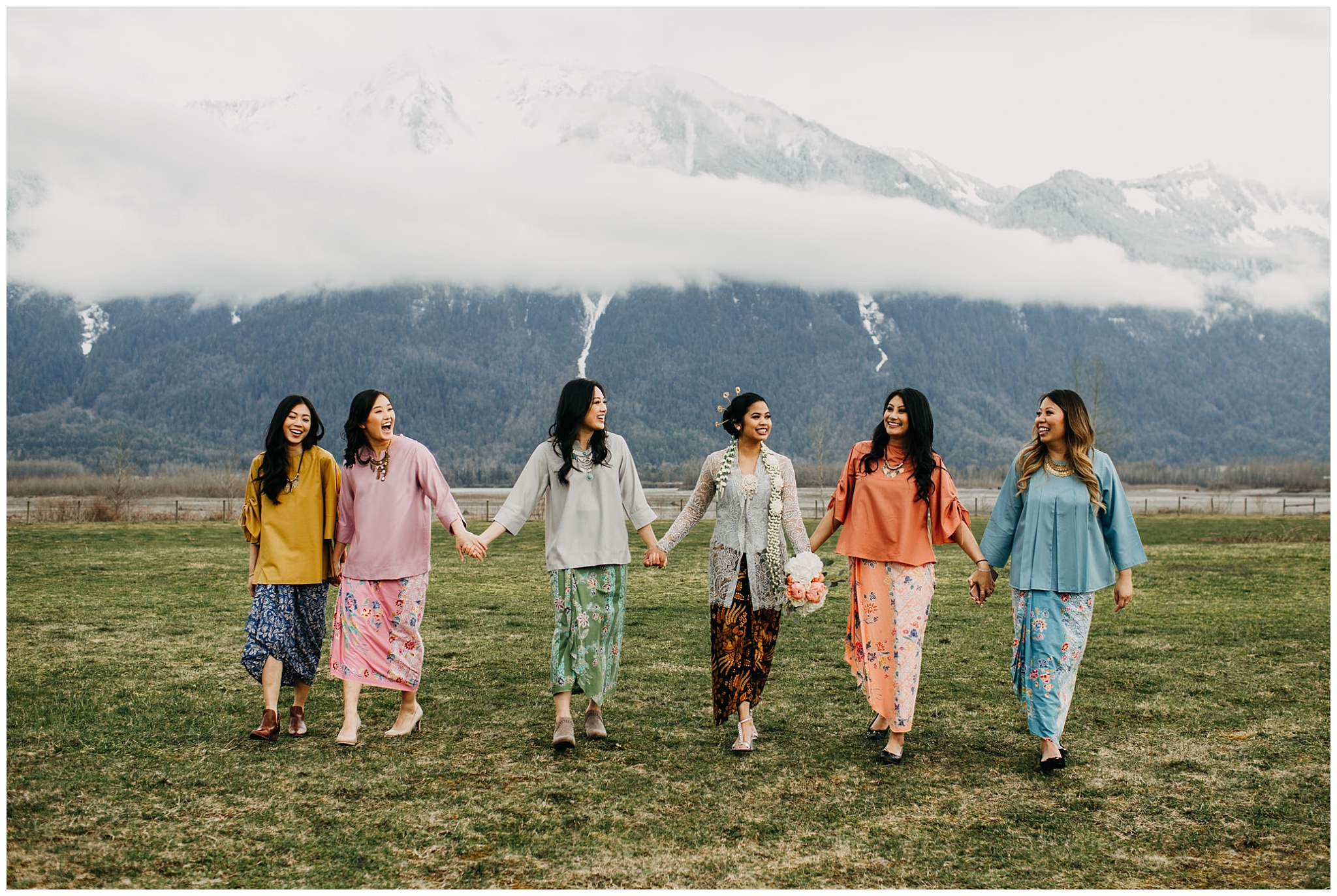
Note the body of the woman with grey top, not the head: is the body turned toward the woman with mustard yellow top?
no

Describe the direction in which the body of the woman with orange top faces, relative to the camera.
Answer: toward the camera

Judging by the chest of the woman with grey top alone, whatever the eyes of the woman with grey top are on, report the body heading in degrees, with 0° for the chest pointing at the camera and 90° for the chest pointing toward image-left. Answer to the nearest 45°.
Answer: approximately 0°

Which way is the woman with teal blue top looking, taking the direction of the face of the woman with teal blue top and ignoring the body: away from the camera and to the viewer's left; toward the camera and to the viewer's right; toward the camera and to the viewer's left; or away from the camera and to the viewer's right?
toward the camera and to the viewer's left

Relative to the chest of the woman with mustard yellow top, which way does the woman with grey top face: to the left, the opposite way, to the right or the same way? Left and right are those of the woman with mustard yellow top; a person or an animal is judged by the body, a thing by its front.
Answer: the same way

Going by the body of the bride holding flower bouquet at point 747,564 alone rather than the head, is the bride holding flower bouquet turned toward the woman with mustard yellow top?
no

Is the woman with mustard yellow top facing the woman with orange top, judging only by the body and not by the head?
no

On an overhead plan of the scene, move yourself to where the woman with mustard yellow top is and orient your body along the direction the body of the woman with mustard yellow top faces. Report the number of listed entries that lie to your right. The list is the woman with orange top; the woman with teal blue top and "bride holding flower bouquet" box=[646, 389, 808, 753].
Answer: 0

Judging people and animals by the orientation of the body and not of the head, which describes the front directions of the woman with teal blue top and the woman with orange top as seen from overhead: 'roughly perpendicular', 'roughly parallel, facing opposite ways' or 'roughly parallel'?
roughly parallel

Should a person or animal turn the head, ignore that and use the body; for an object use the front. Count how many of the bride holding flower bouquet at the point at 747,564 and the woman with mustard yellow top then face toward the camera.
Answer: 2

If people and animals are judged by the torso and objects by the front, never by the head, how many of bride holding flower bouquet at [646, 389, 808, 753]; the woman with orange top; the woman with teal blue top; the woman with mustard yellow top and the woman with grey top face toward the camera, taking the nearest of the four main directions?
5

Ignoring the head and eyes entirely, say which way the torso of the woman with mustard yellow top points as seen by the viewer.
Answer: toward the camera

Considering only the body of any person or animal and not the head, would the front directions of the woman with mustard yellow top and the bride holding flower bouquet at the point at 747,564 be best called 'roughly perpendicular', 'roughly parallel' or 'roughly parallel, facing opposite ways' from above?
roughly parallel

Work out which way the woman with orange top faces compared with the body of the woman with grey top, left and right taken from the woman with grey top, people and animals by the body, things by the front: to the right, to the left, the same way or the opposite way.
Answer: the same way

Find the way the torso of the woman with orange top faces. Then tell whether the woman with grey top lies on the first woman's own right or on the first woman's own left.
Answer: on the first woman's own right

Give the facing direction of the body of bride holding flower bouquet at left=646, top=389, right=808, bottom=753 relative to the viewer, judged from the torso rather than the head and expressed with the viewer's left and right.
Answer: facing the viewer
